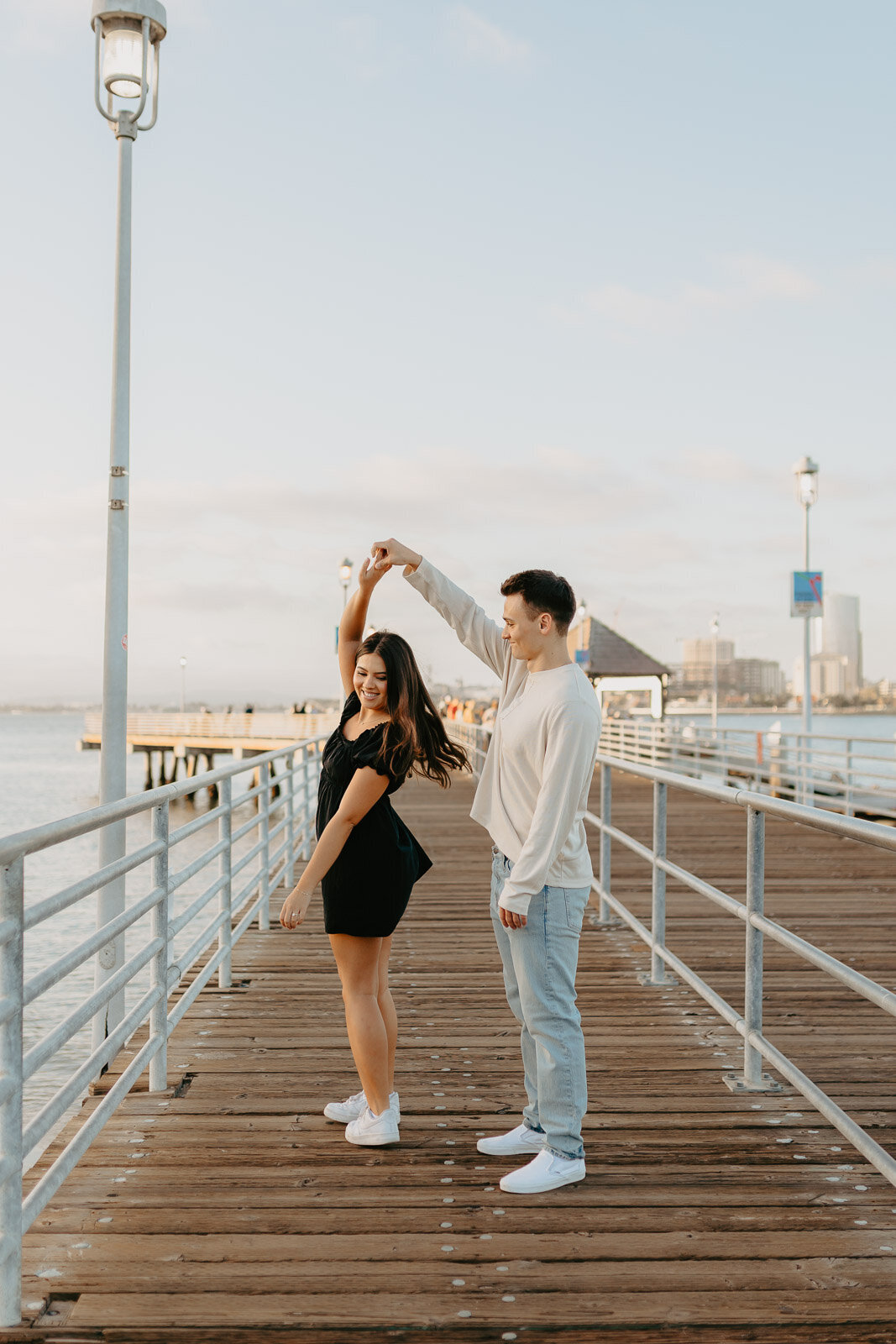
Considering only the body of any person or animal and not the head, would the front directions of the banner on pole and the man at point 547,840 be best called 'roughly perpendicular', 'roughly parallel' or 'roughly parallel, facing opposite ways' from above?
roughly perpendicular

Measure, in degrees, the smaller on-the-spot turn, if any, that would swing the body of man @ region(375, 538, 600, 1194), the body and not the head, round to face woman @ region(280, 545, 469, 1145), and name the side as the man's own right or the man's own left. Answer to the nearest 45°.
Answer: approximately 45° to the man's own right

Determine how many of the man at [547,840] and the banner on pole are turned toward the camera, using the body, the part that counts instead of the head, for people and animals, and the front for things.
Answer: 1

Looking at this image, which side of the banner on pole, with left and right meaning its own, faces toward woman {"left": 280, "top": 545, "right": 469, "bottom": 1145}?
front

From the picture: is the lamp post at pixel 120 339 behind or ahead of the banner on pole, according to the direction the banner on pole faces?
ahead

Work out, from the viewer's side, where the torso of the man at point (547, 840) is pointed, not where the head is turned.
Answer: to the viewer's left

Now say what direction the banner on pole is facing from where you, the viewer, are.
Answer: facing the viewer

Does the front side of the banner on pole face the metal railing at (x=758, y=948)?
yes

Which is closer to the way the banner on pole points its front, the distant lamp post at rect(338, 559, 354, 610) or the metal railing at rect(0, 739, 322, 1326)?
the metal railing

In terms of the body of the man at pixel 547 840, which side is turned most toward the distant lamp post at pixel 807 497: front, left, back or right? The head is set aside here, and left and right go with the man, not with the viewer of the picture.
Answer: right

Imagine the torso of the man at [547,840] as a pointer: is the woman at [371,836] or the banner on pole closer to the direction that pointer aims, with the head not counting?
the woman

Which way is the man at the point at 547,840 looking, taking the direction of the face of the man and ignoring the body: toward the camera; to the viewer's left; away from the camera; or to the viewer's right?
to the viewer's left

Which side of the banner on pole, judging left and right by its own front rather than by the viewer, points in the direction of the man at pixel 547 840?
front

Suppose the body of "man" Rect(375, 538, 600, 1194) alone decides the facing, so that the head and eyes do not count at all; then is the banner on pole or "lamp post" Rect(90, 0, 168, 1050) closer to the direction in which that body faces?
the lamp post
